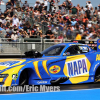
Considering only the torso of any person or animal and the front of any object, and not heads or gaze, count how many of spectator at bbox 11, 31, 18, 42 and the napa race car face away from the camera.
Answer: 0

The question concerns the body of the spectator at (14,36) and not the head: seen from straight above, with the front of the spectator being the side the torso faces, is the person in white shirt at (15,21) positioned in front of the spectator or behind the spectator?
behind

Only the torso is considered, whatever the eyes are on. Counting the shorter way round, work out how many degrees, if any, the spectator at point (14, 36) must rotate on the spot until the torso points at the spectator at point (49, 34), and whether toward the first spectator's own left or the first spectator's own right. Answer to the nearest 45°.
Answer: approximately 90° to the first spectator's own left

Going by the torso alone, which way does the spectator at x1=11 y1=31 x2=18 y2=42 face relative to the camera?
toward the camera

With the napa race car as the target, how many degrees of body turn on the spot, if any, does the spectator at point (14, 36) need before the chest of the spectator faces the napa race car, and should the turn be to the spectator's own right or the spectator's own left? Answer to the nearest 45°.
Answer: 0° — they already face it

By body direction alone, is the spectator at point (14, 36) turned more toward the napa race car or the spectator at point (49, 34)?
the napa race car

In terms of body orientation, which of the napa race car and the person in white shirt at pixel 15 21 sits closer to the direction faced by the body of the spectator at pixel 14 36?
the napa race car

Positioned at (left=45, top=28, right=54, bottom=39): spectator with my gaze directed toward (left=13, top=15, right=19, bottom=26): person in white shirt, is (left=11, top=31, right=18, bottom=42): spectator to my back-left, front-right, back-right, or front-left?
front-left
